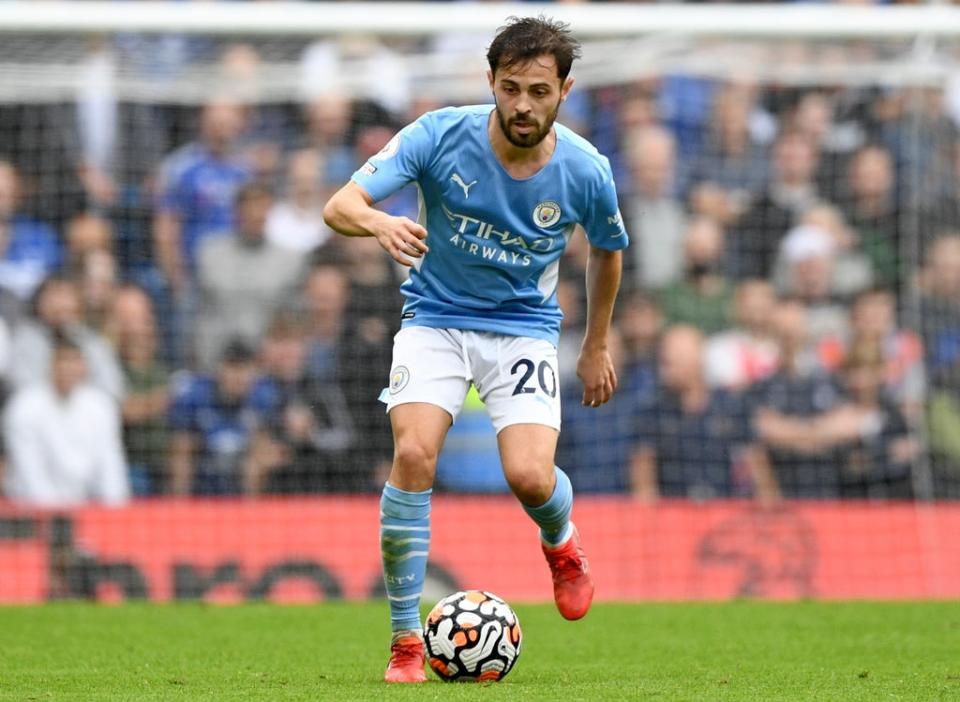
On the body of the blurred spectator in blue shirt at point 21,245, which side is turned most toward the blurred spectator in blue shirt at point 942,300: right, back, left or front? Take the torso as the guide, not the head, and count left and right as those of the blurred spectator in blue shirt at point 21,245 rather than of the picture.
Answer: left

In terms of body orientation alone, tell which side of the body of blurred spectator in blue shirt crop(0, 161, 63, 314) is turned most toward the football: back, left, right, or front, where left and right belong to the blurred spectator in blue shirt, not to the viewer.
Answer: front

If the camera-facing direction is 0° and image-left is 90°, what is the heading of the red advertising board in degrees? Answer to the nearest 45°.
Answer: approximately 0°

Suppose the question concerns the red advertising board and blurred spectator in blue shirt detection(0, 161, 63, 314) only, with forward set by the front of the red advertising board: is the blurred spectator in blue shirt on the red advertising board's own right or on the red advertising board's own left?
on the red advertising board's own right

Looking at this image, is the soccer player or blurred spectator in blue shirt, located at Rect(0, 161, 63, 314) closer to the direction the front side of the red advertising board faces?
the soccer player

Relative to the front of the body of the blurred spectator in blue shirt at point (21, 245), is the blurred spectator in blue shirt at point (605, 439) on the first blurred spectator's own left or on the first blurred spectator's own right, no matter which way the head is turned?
on the first blurred spectator's own left
